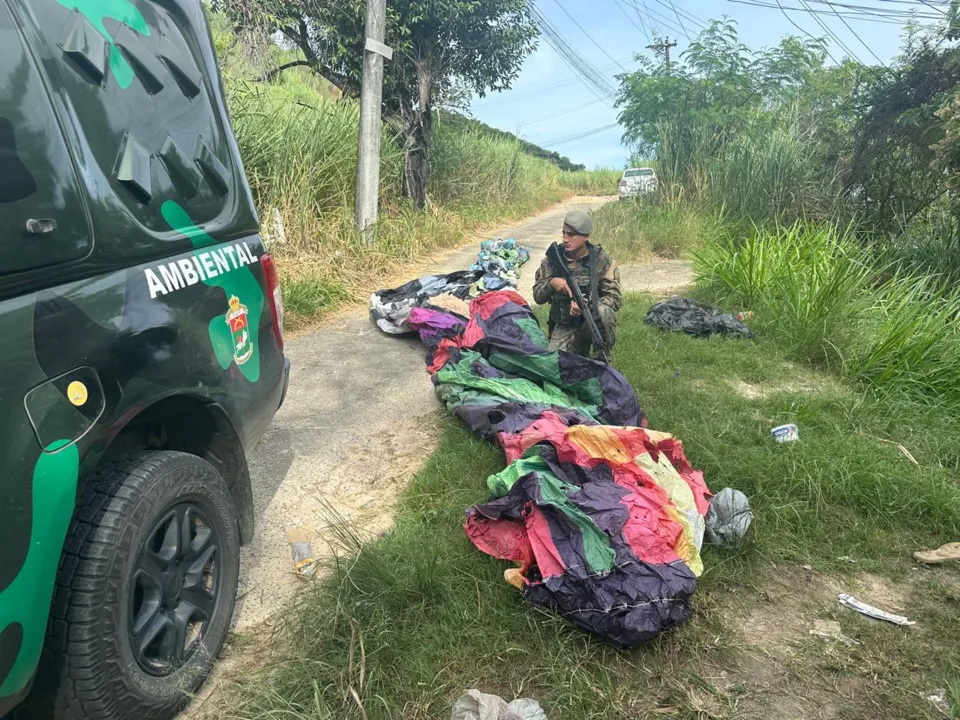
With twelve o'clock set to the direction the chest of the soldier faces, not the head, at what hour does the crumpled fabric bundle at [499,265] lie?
The crumpled fabric bundle is roughly at 4 o'clock from the soldier.

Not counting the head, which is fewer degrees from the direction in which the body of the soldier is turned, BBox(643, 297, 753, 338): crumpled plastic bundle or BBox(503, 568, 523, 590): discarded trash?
the discarded trash

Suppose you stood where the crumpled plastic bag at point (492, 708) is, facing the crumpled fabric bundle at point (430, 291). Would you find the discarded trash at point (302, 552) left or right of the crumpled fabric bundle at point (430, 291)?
left

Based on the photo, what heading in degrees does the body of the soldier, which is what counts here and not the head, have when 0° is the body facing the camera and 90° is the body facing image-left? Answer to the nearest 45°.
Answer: approximately 45°

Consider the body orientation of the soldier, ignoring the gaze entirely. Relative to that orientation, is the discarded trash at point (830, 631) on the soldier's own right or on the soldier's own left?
on the soldier's own left

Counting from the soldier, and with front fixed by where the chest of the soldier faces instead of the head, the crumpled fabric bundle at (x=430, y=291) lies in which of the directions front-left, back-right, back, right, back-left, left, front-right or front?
right

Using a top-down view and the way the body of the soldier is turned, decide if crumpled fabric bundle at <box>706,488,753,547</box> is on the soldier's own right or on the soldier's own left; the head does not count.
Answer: on the soldier's own left

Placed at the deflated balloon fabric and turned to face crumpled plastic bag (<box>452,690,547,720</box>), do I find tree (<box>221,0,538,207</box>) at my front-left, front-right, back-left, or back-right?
back-right
